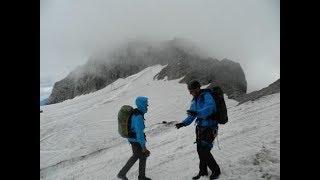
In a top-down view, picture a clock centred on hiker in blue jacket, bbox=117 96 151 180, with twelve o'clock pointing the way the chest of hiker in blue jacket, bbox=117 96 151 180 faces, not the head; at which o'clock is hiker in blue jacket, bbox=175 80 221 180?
hiker in blue jacket, bbox=175 80 221 180 is roughly at 12 o'clock from hiker in blue jacket, bbox=117 96 151 180.

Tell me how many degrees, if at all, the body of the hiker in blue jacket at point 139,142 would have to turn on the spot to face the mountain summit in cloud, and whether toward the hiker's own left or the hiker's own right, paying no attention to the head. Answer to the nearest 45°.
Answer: approximately 90° to the hiker's own left

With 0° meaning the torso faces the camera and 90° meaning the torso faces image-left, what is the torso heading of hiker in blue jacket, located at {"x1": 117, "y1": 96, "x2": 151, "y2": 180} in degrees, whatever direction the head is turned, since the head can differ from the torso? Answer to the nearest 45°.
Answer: approximately 270°

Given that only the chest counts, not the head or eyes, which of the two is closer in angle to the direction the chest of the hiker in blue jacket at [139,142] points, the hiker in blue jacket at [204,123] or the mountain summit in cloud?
the hiker in blue jacket
